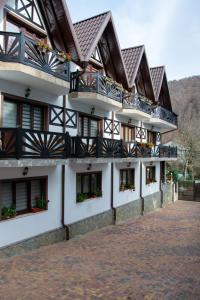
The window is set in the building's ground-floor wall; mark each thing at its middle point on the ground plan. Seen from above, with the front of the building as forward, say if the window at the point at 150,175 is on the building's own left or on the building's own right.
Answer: on the building's own left

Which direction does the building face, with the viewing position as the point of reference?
facing the viewer and to the right of the viewer
